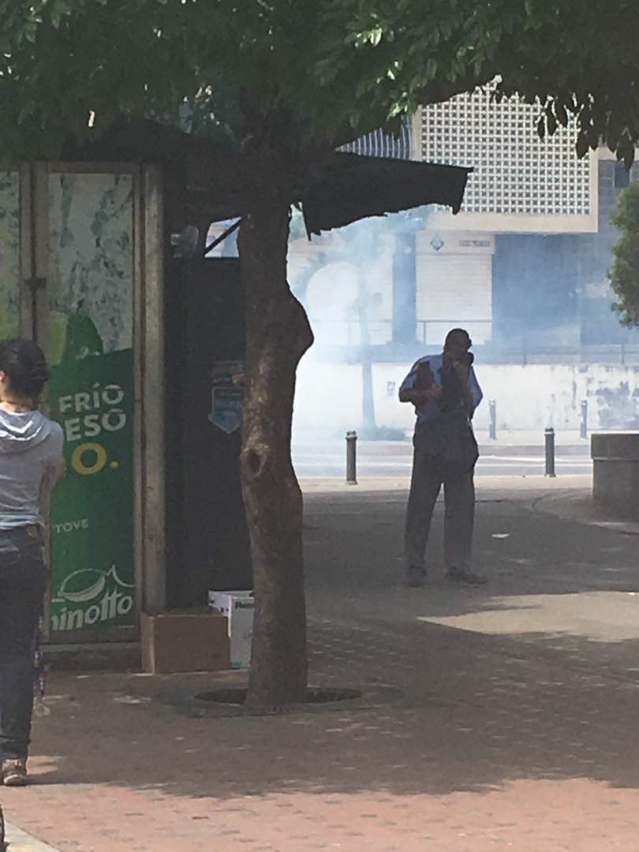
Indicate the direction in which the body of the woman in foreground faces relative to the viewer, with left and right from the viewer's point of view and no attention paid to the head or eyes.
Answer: facing away from the viewer

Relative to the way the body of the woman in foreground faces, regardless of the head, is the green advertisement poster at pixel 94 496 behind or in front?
in front

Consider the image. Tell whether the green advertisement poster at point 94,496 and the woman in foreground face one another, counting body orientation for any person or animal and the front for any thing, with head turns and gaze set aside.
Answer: yes

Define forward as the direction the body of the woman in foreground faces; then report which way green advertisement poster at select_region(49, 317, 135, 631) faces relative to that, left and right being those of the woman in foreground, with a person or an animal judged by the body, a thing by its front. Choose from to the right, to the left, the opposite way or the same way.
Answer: the opposite way

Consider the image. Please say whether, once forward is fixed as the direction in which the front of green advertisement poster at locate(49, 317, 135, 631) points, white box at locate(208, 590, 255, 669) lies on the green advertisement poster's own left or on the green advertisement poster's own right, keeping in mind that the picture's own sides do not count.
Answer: on the green advertisement poster's own left

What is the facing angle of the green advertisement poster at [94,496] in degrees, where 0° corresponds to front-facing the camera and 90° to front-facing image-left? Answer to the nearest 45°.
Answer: approximately 0°

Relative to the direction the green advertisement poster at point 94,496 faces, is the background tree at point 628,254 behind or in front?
behind

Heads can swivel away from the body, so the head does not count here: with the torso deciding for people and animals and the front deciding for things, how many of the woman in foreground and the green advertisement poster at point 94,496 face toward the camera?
1

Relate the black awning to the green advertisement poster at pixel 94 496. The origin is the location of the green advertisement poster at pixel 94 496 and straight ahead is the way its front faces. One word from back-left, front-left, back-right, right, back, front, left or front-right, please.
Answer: back-left

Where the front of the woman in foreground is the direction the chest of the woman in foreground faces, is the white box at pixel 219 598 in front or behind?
in front

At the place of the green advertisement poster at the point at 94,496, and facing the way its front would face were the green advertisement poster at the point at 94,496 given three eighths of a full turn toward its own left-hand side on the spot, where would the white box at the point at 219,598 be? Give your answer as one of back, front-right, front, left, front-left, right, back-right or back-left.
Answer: front-right
